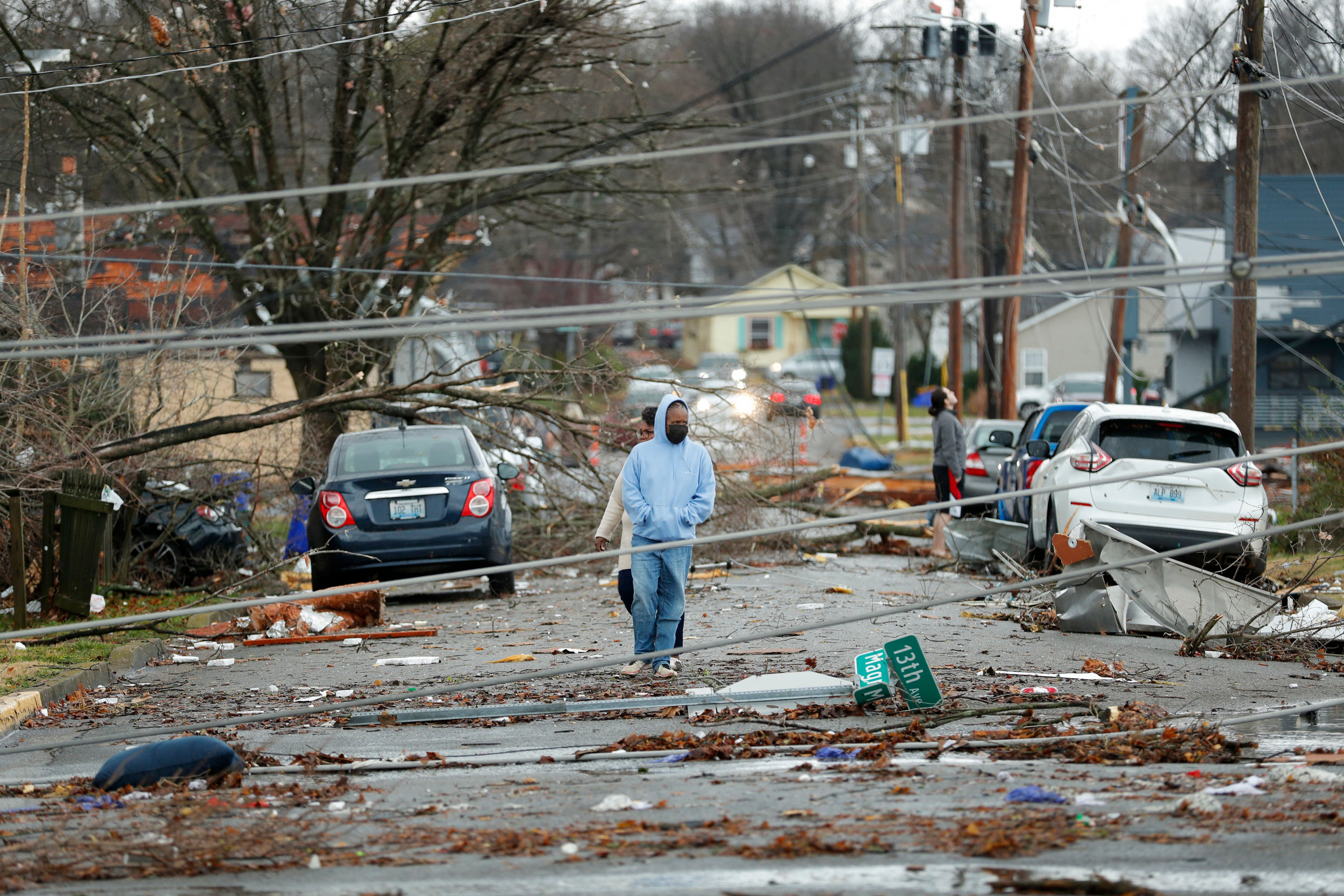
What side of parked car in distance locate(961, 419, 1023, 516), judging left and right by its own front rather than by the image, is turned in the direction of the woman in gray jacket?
back

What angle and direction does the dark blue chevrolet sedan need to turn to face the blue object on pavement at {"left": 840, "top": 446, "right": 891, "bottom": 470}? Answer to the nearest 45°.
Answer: approximately 45° to its right

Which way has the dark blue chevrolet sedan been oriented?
away from the camera

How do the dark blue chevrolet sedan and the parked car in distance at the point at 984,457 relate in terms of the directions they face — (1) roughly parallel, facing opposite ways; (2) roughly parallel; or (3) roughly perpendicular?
roughly parallel

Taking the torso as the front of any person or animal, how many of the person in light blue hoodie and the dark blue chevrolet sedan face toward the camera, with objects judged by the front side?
1

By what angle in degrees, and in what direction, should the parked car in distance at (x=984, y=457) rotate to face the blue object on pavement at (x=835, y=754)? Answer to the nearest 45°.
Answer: approximately 180°

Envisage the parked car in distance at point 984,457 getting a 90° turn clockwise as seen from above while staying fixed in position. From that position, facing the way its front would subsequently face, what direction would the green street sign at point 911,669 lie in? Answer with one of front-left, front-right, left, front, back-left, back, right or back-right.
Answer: right

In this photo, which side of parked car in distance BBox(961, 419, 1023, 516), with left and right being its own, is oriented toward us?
back

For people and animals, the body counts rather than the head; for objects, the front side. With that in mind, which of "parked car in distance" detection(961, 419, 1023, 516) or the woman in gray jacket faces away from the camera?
the parked car in distance

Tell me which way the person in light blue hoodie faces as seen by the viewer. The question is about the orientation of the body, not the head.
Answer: toward the camera

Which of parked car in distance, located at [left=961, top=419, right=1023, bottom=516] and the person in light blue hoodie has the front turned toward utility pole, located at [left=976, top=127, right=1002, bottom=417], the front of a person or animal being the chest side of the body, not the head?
the parked car in distance

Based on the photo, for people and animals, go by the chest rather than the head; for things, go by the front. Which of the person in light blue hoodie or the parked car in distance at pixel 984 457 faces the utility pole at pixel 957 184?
the parked car in distance

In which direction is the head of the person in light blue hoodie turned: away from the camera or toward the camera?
toward the camera

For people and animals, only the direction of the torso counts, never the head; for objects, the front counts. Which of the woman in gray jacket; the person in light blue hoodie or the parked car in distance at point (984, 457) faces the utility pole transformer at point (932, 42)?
the parked car in distance

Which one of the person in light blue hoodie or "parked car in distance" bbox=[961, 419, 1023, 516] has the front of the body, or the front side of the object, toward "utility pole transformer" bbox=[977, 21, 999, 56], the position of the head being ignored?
the parked car in distance

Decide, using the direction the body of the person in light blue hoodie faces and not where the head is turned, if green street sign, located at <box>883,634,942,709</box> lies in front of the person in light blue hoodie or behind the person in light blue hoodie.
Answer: in front

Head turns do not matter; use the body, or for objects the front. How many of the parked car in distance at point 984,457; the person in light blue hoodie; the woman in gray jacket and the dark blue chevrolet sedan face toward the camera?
1
